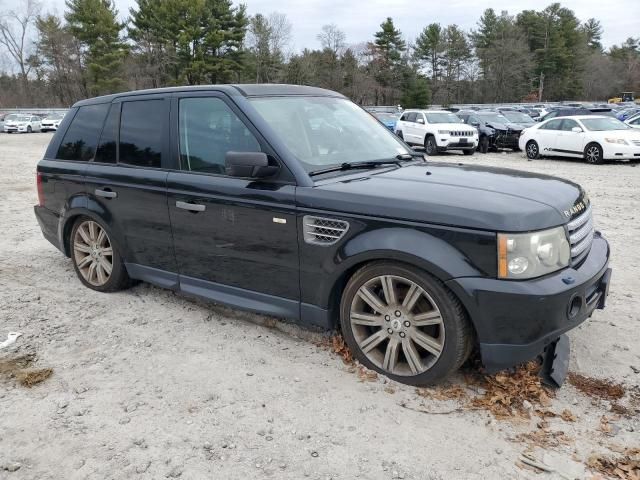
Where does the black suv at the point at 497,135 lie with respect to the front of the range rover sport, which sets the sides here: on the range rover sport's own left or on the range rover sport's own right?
on the range rover sport's own left

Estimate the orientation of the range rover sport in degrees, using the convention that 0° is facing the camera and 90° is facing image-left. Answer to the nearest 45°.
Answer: approximately 315°

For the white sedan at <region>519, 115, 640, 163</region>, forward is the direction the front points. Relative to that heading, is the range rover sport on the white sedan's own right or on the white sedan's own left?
on the white sedan's own right

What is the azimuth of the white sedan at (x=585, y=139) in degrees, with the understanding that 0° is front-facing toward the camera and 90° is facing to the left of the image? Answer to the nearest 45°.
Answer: approximately 315°

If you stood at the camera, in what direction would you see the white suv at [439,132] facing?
facing the viewer and to the right of the viewer

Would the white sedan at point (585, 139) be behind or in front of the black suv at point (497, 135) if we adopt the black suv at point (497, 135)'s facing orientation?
in front

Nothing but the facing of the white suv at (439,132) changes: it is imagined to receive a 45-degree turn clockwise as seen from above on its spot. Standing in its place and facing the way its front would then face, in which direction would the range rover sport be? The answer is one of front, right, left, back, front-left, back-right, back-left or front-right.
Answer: front

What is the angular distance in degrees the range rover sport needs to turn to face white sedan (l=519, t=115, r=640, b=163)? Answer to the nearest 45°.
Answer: approximately 90° to its left

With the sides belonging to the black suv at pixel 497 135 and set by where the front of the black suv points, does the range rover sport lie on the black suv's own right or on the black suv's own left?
on the black suv's own right

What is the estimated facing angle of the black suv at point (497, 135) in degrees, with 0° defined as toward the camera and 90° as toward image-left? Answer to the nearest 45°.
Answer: approximately 315°

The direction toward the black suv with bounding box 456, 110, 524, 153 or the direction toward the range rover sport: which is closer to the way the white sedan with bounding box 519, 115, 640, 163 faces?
the range rover sport

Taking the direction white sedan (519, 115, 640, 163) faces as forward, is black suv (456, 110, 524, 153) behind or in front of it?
behind
